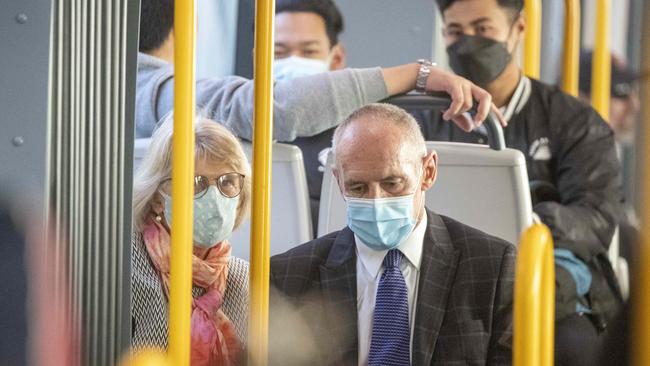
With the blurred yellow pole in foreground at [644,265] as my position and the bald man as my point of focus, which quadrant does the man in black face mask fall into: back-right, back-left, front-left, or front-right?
front-right

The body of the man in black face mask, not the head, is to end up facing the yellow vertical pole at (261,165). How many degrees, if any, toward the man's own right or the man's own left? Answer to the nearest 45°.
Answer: approximately 45° to the man's own right

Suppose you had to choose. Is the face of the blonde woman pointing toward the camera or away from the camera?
toward the camera

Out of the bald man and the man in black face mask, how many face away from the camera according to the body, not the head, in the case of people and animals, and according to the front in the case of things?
0

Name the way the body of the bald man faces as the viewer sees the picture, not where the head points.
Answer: toward the camera

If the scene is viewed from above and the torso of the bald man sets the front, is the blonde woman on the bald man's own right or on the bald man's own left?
on the bald man's own right

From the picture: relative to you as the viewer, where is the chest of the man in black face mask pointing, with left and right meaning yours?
facing the viewer and to the left of the viewer
